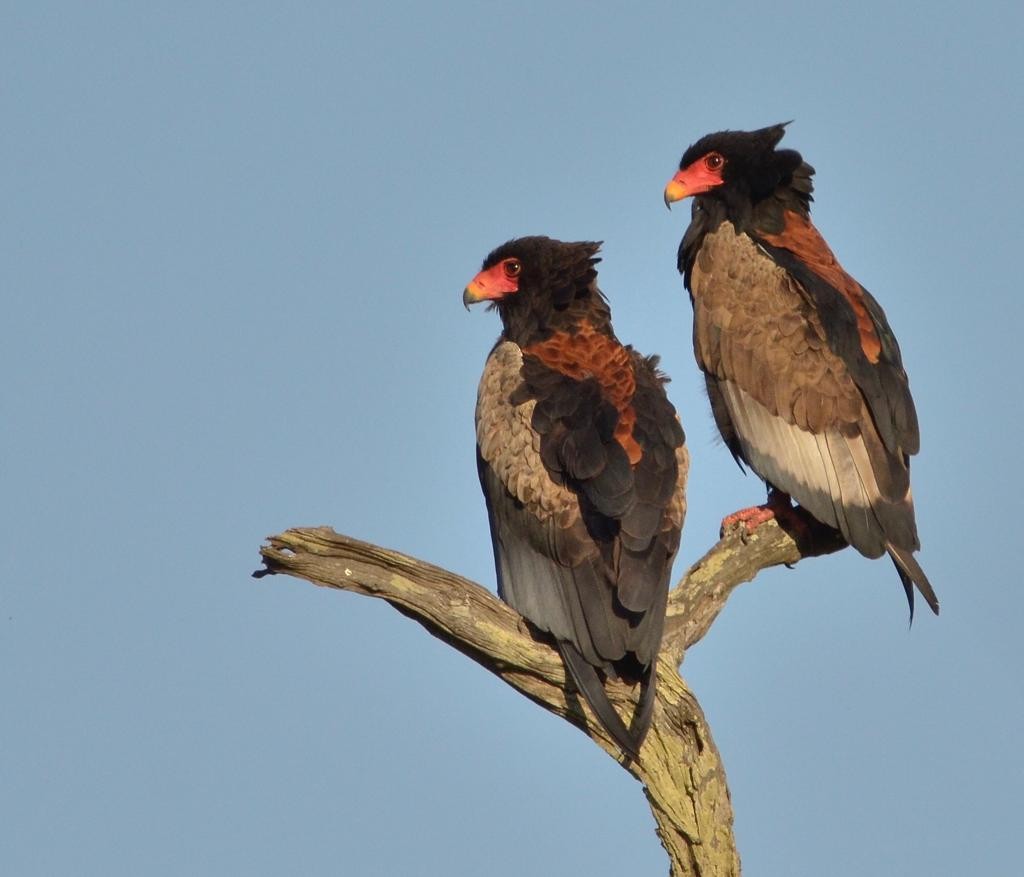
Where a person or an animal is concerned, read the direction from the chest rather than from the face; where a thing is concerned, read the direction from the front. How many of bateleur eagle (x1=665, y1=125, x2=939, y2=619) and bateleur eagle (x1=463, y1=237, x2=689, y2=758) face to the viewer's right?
0

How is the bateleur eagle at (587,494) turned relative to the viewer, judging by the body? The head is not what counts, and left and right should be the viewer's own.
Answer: facing away from the viewer and to the left of the viewer

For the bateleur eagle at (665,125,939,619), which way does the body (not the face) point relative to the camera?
to the viewer's left
